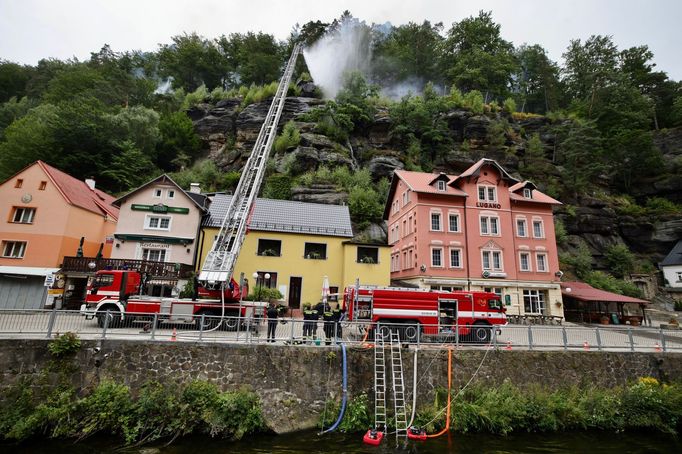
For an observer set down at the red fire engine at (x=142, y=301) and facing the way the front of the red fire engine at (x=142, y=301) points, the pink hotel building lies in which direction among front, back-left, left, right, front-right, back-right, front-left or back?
back

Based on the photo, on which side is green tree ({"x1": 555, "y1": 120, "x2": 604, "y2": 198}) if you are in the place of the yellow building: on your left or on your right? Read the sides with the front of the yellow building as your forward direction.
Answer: on your left

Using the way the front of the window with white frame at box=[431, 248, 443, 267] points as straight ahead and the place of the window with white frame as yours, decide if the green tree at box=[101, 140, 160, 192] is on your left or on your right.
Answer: on your right

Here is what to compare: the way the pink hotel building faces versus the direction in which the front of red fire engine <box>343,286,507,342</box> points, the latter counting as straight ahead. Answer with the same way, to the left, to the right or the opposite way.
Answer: to the right

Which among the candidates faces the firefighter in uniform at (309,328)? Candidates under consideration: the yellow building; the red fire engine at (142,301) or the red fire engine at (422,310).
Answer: the yellow building

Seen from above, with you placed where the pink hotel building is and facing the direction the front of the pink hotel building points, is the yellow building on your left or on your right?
on your right

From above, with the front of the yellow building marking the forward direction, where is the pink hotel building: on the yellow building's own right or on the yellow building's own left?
on the yellow building's own left

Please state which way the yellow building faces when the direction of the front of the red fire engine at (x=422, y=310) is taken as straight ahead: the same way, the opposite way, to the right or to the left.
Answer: to the right

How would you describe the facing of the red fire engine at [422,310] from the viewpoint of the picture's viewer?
facing to the right of the viewer

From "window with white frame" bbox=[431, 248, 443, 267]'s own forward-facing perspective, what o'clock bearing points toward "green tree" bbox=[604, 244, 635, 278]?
The green tree is roughly at 8 o'clock from the window with white frame.

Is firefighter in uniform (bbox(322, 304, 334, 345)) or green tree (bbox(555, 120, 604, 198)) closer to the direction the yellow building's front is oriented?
the firefighter in uniform

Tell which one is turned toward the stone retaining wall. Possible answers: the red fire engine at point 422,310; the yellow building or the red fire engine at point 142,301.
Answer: the yellow building

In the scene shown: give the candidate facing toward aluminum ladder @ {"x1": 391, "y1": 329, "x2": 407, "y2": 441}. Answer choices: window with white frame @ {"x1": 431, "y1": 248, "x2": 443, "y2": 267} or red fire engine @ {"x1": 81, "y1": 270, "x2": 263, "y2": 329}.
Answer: the window with white frame

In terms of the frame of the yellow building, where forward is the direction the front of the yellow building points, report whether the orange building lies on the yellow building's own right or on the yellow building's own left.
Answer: on the yellow building's own right

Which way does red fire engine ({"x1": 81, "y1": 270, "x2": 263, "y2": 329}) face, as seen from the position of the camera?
facing to the left of the viewer
